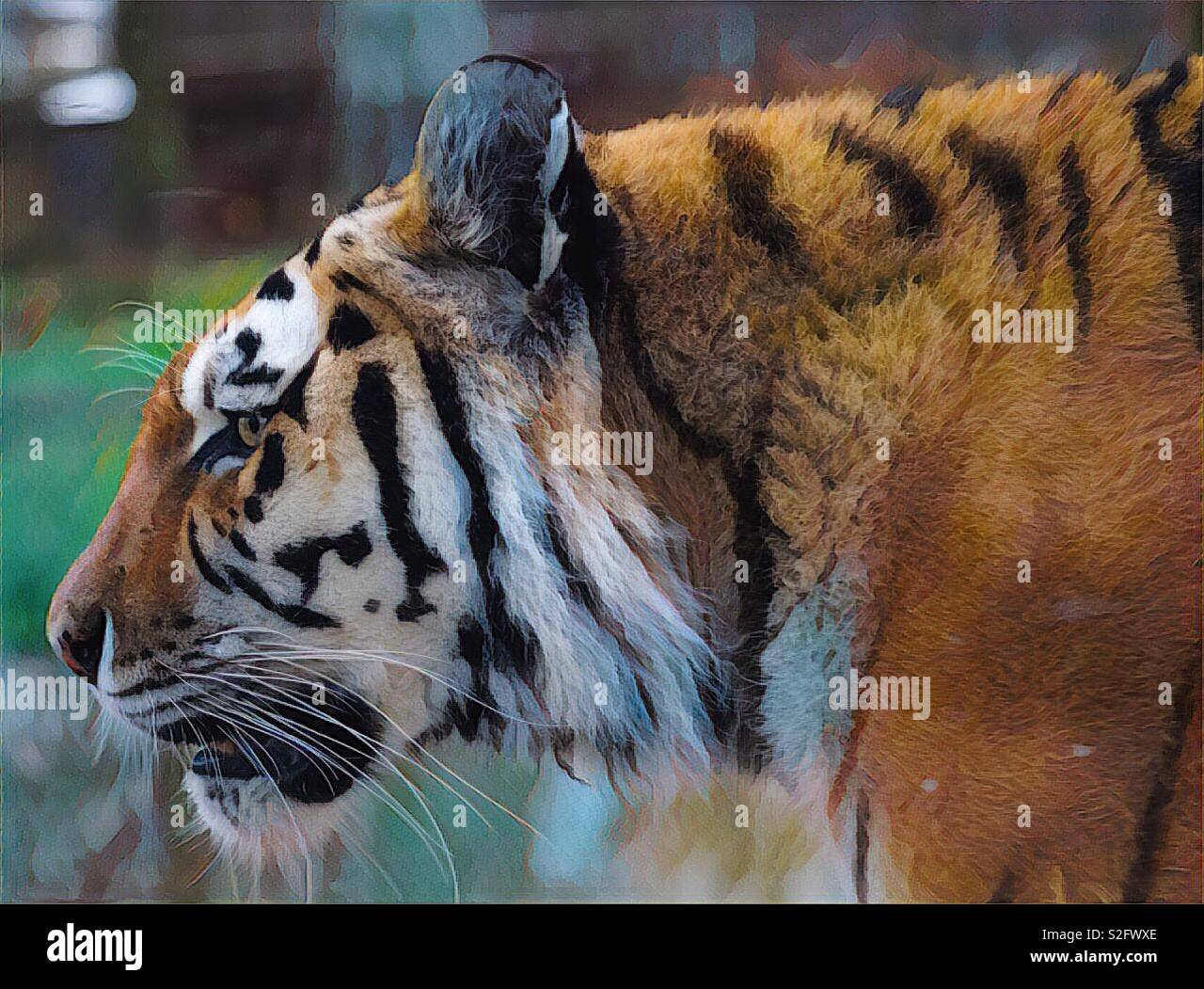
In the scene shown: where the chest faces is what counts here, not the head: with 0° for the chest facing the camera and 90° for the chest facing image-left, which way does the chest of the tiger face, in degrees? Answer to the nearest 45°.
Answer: approximately 90°
